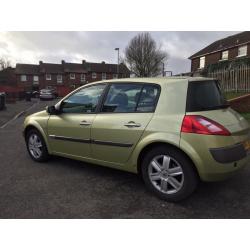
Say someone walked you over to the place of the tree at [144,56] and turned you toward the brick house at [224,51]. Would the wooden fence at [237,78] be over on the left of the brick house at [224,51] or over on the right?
right

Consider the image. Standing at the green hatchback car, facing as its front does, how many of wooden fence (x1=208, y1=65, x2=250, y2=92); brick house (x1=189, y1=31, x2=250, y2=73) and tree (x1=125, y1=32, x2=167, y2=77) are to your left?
0

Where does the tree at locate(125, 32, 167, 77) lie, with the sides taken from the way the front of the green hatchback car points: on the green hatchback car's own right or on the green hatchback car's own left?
on the green hatchback car's own right

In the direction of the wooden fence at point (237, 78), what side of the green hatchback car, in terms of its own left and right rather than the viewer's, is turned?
right

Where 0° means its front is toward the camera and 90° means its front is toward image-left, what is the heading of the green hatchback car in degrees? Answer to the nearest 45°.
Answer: approximately 135°

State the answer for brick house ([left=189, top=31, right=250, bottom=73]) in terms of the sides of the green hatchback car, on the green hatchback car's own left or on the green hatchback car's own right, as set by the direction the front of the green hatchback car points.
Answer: on the green hatchback car's own right
